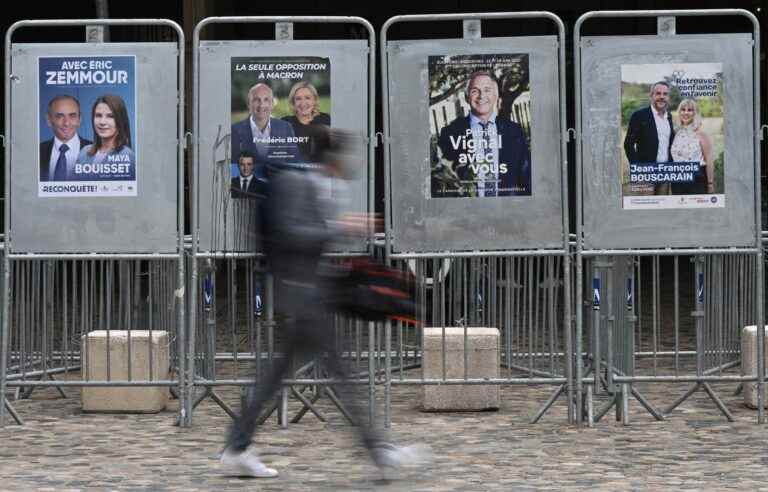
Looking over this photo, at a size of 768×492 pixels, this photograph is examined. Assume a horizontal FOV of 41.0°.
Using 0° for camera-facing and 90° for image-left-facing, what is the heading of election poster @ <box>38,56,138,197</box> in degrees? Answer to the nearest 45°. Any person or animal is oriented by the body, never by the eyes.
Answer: approximately 0°

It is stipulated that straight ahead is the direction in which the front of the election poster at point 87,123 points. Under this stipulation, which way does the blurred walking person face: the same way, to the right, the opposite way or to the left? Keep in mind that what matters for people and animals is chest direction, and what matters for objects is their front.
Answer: to the left

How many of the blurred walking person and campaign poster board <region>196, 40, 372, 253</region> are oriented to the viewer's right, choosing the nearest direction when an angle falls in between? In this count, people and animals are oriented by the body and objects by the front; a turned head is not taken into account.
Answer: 1

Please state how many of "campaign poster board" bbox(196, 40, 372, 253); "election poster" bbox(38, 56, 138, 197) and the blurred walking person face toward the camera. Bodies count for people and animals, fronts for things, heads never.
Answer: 2

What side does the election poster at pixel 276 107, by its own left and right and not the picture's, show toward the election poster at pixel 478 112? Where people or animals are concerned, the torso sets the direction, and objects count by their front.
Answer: left

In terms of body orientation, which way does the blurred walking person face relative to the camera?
to the viewer's right

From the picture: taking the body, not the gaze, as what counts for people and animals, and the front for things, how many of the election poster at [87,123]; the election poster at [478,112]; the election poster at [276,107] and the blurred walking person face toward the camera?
3

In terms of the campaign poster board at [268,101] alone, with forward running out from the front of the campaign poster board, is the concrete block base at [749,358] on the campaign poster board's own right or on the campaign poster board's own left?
on the campaign poster board's own left

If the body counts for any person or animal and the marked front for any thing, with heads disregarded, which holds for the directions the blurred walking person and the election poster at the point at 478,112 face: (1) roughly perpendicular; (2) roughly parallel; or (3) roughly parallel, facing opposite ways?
roughly perpendicular

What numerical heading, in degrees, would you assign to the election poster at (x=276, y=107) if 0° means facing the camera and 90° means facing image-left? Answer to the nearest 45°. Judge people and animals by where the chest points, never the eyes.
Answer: approximately 0°

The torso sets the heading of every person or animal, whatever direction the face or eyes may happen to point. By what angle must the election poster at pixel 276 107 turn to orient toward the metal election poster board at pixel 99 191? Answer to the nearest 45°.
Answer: approximately 90° to its right

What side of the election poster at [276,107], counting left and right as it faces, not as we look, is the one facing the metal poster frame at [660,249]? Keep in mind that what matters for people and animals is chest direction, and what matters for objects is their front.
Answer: left
